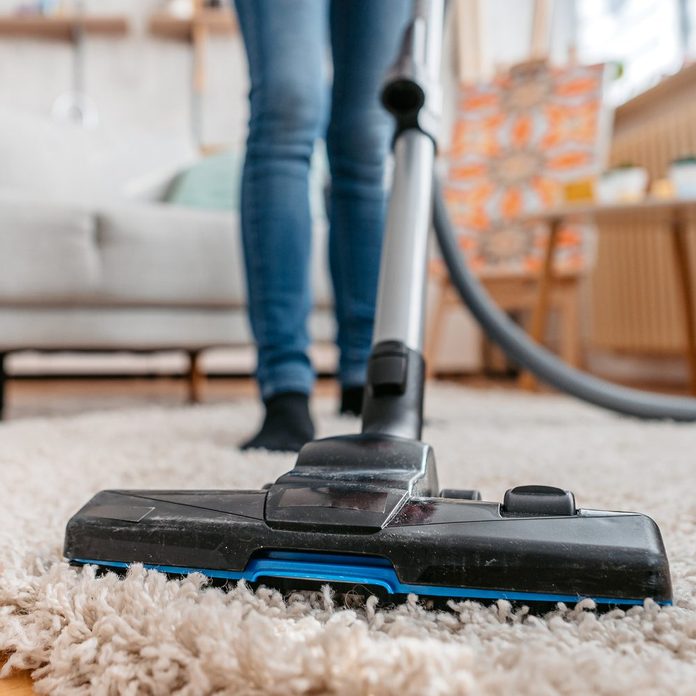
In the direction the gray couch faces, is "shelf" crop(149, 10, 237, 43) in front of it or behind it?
behind

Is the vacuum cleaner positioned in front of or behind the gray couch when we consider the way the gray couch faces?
in front

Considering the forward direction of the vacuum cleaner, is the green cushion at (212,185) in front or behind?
behind

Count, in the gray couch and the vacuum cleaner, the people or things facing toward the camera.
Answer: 2

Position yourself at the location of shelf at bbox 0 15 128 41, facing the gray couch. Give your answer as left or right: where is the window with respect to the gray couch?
left

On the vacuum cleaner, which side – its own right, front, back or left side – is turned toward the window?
back

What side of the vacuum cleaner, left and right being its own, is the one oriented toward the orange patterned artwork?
back

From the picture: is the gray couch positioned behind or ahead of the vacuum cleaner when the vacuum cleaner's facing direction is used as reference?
behind

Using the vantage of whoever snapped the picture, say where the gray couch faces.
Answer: facing the viewer

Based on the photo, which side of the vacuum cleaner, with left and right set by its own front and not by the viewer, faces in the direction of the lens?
front
